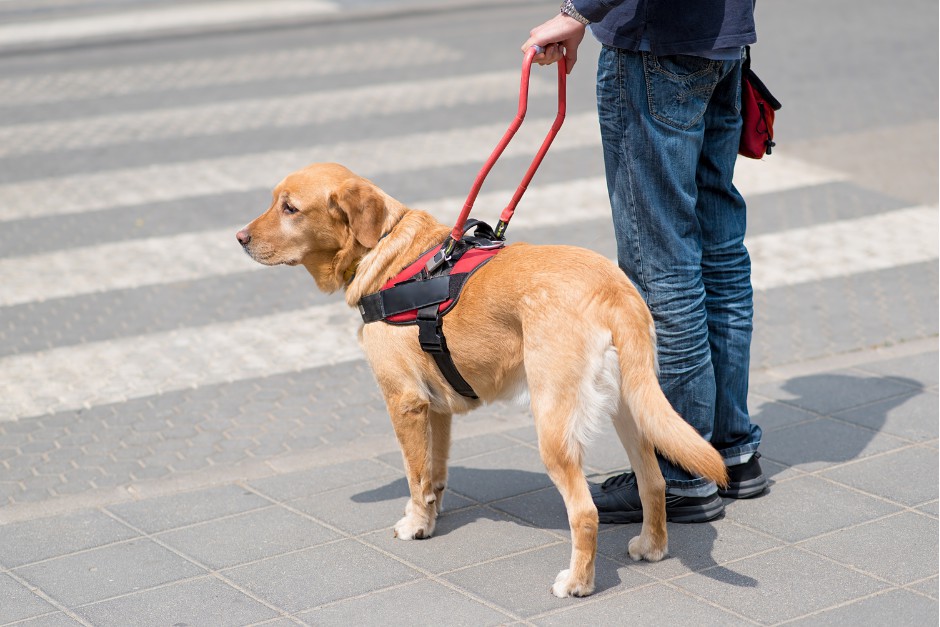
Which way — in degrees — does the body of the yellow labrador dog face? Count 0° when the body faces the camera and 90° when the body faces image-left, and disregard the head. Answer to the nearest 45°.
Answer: approximately 135°
